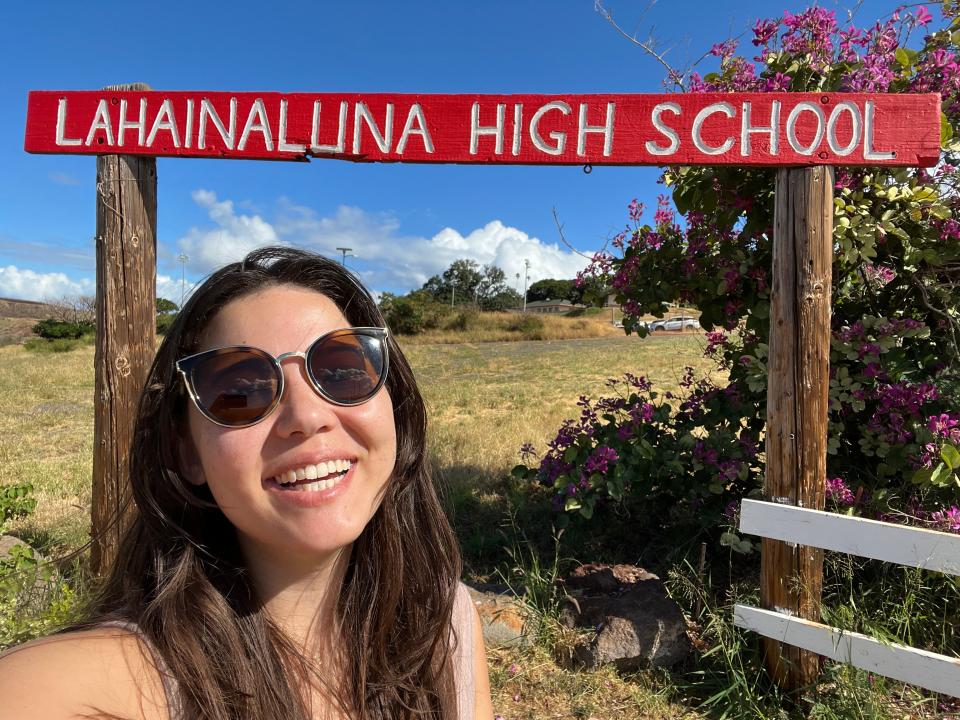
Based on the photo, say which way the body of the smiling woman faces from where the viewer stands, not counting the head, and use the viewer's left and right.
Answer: facing the viewer

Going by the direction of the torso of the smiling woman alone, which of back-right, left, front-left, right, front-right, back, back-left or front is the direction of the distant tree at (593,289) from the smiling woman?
back-left

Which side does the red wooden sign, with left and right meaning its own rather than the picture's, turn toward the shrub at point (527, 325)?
back

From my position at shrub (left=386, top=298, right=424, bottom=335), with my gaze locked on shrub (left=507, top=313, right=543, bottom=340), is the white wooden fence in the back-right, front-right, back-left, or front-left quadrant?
front-right

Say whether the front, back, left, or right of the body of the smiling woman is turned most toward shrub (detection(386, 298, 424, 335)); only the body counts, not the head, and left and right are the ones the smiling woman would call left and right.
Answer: back

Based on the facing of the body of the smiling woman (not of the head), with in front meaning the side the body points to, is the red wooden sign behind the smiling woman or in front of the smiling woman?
behind

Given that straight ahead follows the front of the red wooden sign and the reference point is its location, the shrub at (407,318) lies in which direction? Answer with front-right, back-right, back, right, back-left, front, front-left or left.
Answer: back

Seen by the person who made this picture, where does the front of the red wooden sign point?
facing the viewer

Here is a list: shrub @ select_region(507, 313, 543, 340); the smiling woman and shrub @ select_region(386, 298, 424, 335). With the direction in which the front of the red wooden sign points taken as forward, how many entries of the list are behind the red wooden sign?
2
